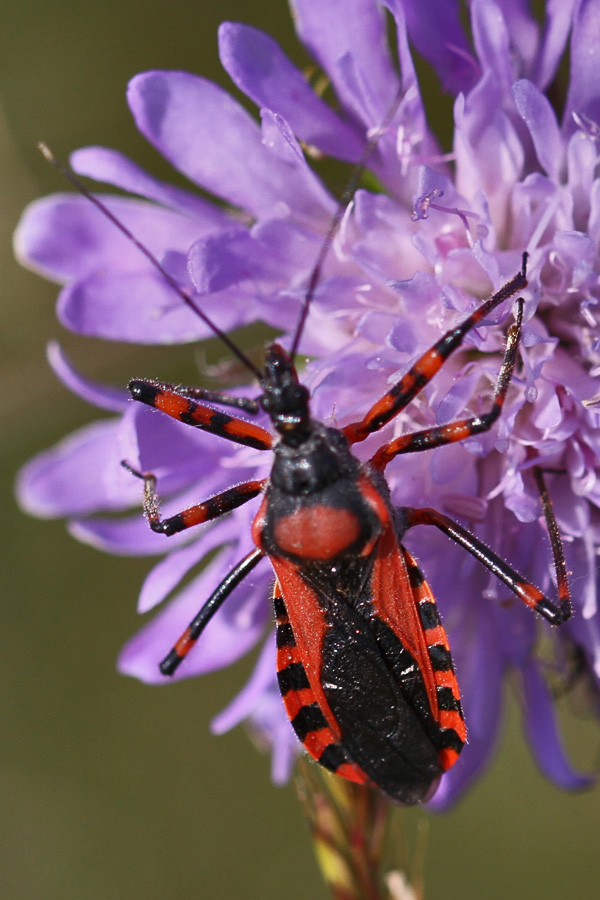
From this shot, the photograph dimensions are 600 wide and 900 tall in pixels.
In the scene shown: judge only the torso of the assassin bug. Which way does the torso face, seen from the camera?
away from the camera
